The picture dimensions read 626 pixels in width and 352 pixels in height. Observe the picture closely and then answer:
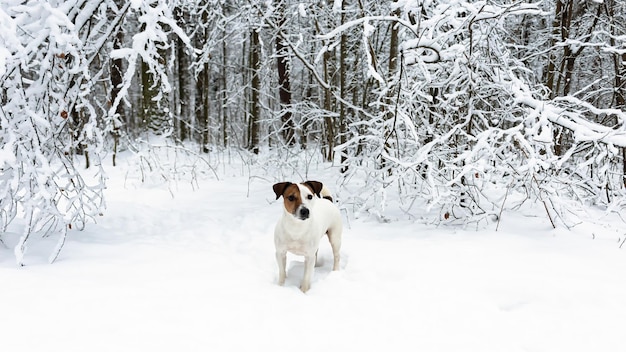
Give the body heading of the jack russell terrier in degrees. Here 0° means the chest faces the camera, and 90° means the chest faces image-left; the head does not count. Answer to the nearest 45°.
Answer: approximately 45°
